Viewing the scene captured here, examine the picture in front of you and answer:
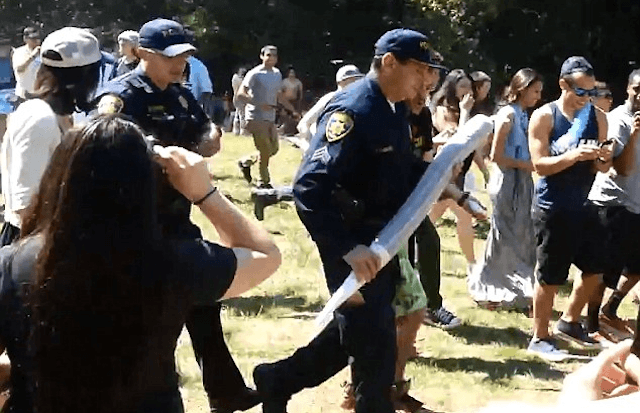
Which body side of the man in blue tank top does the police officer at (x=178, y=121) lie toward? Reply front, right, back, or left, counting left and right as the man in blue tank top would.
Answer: right

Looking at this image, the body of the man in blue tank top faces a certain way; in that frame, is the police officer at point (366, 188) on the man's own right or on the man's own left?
on the man's own right

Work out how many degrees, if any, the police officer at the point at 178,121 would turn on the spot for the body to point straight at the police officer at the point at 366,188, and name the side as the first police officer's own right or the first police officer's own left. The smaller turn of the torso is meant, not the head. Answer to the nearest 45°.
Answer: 0° — they already face them

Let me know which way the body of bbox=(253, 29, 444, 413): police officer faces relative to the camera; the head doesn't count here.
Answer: to the viewer's right

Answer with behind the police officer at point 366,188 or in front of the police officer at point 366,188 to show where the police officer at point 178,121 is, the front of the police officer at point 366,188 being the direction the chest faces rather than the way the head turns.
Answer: behind

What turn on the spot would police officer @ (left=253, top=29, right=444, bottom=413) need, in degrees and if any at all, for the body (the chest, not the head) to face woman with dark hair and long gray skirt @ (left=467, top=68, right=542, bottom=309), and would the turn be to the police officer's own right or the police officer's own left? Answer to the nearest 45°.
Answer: approximately 90° to the police officer's own left

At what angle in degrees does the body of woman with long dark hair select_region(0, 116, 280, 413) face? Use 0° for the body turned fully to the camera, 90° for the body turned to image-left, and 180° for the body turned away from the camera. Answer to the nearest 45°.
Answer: approximately 180°

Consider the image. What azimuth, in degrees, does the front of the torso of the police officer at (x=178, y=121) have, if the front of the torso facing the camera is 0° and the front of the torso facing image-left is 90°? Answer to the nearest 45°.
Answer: approximately 315°

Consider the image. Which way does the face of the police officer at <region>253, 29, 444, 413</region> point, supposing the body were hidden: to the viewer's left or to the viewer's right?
to the viewer's right

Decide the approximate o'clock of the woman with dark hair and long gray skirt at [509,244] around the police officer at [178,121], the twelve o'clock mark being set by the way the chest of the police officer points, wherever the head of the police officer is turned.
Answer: The woman with dark hair and long gray skirt is roughly at 9 o'clock from the police officer.
